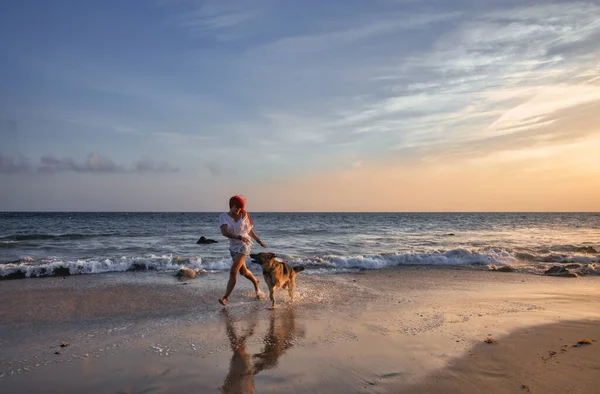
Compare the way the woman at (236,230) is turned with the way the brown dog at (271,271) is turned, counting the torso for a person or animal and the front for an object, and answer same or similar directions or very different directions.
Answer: same or similar directions

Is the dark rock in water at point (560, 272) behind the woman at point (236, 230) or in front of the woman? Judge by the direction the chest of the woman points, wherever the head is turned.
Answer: behind

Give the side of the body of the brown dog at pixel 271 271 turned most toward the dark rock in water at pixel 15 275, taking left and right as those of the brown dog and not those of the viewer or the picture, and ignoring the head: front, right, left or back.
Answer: right

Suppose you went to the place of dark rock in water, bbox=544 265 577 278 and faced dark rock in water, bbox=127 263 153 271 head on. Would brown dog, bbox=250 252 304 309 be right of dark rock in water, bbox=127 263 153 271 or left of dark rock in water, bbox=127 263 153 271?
left

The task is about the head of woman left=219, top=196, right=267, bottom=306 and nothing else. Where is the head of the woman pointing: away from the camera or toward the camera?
toward the camera

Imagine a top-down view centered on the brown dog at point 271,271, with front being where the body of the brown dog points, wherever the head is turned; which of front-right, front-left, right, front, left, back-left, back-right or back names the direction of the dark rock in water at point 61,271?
right

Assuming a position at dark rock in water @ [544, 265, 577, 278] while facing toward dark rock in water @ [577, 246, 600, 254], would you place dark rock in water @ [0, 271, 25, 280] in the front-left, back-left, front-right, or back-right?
back-left

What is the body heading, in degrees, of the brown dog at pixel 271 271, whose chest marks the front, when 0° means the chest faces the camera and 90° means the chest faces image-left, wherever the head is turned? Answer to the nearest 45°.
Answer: approximately 45°

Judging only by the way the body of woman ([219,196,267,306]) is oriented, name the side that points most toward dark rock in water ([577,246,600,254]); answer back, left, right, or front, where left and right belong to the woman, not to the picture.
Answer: back

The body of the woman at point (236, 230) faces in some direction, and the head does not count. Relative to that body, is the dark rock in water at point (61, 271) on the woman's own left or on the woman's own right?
on the woman's own right

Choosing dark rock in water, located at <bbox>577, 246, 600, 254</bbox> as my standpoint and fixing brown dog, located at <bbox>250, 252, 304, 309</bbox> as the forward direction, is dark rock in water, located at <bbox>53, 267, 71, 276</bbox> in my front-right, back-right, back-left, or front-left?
front-right

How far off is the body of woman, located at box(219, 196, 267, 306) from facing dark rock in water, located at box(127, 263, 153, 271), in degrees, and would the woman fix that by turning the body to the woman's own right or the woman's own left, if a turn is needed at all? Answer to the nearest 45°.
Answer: approximately 90° to the woman's own right

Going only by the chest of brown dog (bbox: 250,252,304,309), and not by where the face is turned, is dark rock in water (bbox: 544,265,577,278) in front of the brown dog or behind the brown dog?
behind
